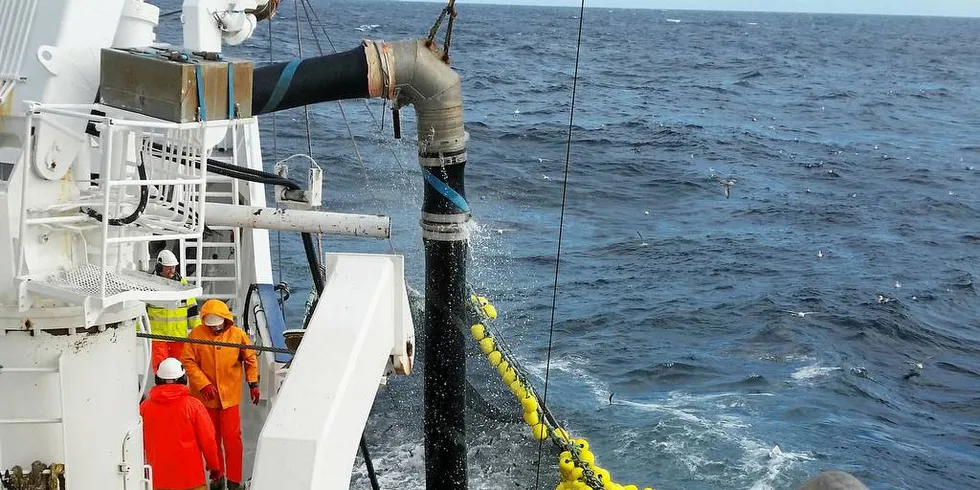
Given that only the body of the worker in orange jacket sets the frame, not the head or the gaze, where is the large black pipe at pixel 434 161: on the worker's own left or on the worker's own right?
on the worker's own left

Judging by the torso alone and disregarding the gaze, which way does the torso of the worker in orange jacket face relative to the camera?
toward the camera

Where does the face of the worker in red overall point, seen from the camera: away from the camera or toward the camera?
away from the camera

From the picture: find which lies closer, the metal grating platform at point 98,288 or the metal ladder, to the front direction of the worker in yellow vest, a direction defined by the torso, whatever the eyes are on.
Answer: the metal grating platform

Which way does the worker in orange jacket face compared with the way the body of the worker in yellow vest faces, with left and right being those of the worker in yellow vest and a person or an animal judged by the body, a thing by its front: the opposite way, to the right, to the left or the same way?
the same way

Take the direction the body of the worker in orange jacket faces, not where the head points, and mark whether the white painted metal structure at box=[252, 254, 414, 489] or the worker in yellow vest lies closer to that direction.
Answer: the white painted metal structure

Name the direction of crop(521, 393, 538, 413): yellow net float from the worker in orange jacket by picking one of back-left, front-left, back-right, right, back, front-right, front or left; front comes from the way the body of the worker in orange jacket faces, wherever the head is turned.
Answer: back-left

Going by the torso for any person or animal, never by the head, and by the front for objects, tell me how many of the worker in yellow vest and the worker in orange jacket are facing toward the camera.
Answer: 2

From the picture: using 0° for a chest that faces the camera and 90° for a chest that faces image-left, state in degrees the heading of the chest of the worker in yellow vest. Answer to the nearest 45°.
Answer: approximately 0°
